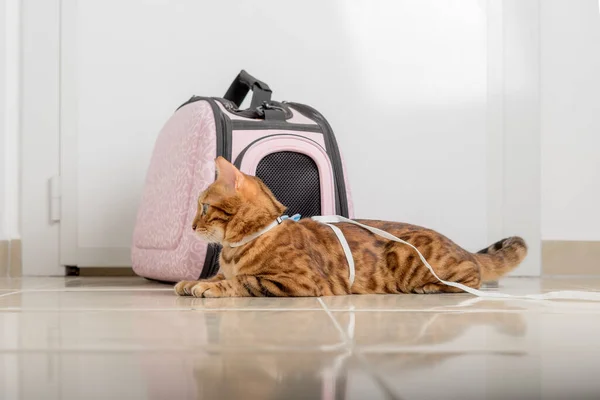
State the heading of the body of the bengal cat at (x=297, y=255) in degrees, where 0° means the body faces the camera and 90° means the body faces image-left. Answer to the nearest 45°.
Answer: approximately 90°

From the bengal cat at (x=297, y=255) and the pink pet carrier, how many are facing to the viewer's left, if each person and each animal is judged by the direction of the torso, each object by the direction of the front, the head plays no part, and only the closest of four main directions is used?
1

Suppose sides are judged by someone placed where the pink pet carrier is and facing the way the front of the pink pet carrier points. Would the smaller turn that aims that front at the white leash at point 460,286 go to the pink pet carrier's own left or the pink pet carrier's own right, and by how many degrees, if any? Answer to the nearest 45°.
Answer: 0° — it already faces it

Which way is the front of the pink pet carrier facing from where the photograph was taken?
facing the viewer and to the right of the viewer
